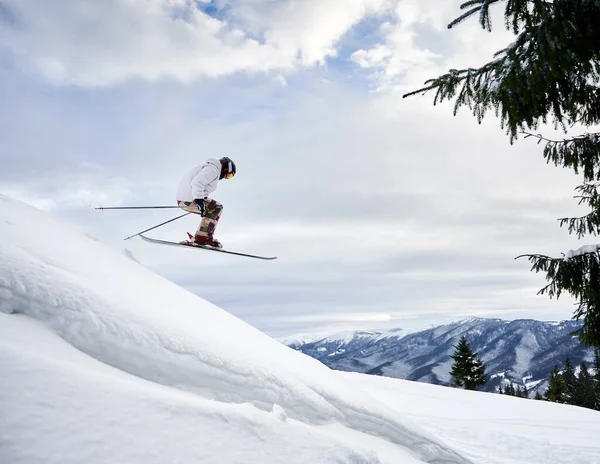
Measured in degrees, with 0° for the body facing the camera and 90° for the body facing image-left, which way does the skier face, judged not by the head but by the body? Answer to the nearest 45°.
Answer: approximately 270°

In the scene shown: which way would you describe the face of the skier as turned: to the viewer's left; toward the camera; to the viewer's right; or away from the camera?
to the viewer's right

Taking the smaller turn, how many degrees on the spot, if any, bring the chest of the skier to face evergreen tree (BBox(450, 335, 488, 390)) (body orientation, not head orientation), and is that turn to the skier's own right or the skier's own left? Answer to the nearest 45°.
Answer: approximately 45° to the skier's own left

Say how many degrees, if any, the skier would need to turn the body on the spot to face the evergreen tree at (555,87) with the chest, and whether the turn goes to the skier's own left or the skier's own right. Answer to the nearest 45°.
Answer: approximately 45° to the skier's own right
